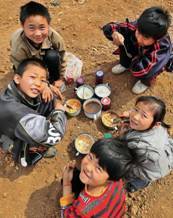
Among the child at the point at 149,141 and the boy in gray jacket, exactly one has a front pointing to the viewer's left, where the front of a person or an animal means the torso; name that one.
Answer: the child

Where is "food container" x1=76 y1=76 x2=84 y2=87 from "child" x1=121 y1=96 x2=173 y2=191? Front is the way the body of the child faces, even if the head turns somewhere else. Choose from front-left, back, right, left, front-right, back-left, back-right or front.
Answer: front-right

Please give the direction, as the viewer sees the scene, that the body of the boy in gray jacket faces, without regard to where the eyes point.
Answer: to the viewer's right

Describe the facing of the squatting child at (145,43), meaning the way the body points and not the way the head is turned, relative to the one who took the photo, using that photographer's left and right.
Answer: facing the viewer and to the left of the viewer

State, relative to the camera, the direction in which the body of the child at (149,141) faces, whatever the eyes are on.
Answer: to the viewer's left

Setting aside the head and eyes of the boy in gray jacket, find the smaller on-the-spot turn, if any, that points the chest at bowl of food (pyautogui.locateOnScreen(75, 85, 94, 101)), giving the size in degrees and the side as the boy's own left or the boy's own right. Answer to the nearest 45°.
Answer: approximately 45° to the boy's own left

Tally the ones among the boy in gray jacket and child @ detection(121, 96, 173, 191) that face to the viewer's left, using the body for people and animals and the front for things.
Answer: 1

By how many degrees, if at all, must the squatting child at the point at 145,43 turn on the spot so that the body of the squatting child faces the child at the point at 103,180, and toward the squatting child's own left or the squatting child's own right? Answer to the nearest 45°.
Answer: approximately 45° to the squatting child's own left

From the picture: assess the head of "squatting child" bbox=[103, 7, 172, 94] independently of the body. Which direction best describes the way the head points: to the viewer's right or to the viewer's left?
to the viewer's left

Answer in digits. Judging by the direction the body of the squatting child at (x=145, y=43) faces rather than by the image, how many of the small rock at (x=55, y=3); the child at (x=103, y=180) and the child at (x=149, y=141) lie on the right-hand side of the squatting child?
1

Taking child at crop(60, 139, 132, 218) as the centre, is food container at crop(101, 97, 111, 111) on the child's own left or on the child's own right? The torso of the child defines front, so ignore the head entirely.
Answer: on the child's own right

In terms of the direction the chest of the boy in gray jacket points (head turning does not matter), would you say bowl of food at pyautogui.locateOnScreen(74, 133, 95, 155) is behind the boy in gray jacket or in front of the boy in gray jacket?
in front
